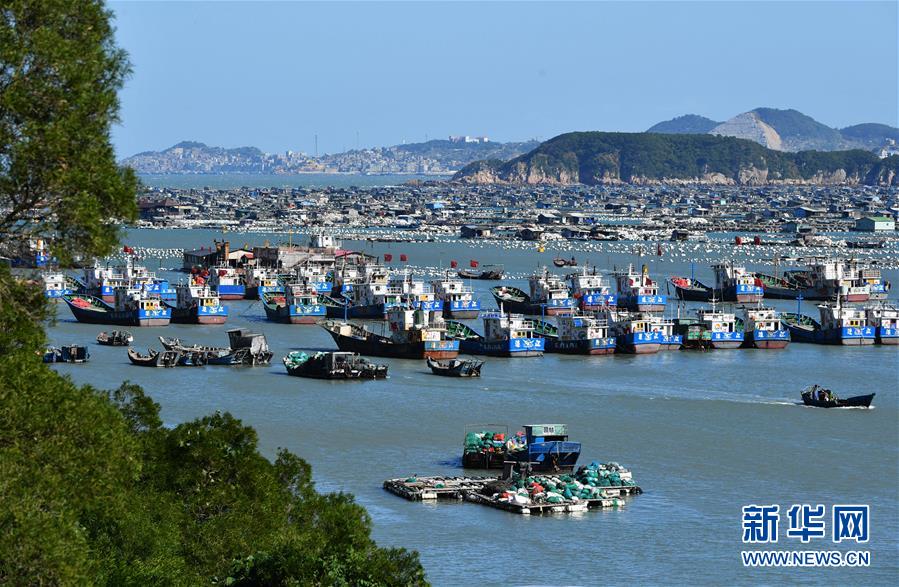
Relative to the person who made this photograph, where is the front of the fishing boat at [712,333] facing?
facing away from the viewer and to the left of the viewer

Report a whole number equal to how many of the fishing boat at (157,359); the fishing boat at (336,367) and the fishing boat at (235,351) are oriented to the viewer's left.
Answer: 3

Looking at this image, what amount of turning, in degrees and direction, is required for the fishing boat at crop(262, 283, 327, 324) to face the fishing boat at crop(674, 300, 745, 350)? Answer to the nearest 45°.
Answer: approximately 180°

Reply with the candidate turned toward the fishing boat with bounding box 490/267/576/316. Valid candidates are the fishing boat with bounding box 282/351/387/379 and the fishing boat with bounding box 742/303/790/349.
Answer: the fishing boat with bounding box 742/303/790/349

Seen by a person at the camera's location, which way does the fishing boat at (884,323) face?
facing away from the viewer and to the left of the viewer

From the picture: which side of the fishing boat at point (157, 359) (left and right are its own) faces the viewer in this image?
left

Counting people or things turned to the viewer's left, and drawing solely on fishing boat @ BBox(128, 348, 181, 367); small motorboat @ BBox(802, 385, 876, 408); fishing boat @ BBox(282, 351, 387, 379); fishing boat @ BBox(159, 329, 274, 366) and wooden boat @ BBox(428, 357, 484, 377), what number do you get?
4

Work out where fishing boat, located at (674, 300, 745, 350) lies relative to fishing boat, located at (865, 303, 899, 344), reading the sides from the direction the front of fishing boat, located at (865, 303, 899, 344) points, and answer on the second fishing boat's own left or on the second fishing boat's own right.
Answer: on the second fishing boat's own left

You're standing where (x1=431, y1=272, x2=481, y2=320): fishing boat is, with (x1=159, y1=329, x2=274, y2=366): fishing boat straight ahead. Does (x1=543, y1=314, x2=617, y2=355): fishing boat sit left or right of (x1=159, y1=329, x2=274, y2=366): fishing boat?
left

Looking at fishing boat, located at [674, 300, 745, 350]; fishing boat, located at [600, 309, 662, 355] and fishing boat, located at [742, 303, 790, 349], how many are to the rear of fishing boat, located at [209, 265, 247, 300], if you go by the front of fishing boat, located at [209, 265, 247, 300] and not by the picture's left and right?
3

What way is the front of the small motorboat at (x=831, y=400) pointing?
to the viewer's right

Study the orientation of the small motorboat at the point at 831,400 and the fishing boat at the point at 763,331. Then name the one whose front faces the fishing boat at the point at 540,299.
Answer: the fishing boat at the point at 763,331

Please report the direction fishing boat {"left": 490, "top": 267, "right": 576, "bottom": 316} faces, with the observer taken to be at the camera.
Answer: facing away from the viewer and to the left of the viewer

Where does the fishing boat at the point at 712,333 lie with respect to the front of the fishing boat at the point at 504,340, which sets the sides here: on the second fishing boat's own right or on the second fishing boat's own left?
on the second fishing boat's own right

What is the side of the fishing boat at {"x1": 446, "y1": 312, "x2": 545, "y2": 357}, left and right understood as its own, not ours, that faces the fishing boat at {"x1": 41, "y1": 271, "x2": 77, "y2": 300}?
front

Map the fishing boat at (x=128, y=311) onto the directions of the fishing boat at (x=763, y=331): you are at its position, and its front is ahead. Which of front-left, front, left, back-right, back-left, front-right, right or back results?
front-left

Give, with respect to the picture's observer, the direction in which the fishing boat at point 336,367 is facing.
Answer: facing to the left of the viewer
